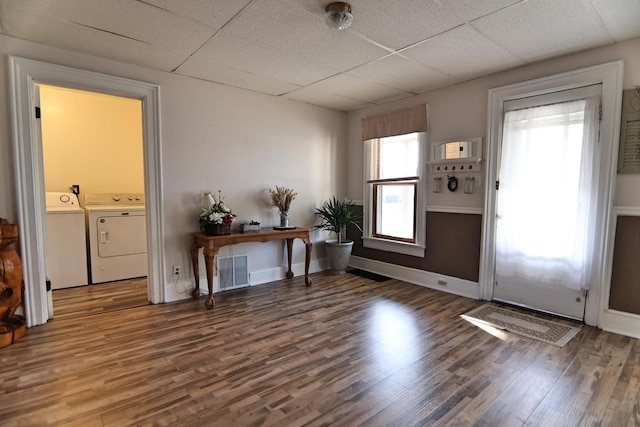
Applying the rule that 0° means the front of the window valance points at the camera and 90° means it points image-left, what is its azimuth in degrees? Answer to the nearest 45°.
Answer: approximately 45°

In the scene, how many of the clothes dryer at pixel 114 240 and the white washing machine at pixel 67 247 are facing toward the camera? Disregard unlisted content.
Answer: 2

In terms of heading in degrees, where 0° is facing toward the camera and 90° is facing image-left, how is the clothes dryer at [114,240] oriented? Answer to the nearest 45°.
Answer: approximately 0°

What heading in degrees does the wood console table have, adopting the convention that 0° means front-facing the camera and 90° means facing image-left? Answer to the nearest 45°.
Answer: approximately 315°

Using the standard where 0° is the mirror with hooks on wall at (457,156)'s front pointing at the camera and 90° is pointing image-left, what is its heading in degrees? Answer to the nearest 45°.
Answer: approximately 45°

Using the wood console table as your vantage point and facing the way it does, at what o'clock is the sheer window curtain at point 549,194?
The sheer window curtain is roughly at 11 o'clock from the wood console table.

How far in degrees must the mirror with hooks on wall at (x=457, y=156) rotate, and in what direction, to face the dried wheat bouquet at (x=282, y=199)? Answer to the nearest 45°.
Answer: approximately 45° to its right
